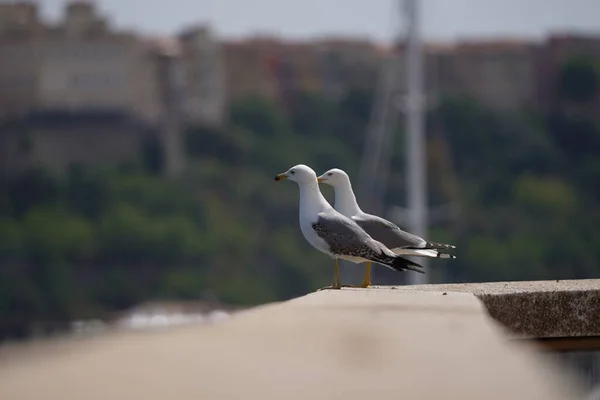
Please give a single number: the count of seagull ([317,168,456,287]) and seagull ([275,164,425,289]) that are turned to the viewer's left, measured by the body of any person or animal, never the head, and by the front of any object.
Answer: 2

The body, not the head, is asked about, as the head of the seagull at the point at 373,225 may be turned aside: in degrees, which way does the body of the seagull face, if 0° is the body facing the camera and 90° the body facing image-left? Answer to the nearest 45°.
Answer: approximately 90°

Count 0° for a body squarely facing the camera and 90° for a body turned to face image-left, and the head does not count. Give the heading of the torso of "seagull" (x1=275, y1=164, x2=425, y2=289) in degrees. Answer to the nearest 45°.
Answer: approximately 90°
